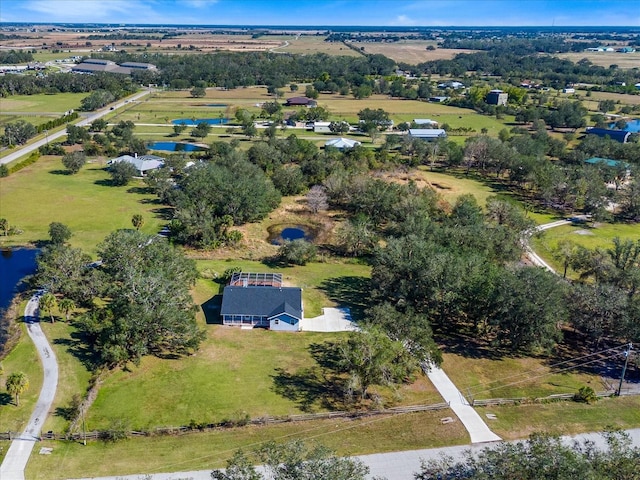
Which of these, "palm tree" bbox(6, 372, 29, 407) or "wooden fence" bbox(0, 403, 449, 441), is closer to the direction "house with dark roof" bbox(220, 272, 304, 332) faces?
the wooden fence

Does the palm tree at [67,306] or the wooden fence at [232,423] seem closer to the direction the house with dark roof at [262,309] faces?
the wooden fence

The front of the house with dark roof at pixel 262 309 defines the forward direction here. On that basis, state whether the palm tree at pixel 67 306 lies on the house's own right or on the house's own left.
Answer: on the house's own right

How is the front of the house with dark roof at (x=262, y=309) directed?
toward the camera

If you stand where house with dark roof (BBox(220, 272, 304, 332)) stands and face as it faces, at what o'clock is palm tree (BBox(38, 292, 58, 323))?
The palm tree is roughly at 3 o'clock from the house with dark roof.

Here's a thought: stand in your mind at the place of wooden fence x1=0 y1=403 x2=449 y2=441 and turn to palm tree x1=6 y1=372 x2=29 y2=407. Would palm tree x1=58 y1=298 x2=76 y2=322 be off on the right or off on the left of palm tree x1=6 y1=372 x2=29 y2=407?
right

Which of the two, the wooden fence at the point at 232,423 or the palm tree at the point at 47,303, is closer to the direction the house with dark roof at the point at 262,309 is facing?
the wooden fence

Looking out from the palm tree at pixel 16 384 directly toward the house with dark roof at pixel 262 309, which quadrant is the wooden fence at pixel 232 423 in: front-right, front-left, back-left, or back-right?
front-right

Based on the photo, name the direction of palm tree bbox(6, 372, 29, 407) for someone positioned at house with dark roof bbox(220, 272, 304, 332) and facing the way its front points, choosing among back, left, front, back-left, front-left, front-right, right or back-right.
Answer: front-right

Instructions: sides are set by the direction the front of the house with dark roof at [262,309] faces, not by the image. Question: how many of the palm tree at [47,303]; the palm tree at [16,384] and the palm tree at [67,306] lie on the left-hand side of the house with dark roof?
0

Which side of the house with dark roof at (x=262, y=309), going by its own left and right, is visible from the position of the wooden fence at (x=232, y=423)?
front
